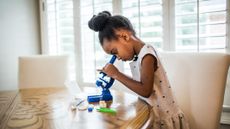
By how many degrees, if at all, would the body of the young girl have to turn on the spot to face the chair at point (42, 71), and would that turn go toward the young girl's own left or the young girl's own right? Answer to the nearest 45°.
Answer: approximately 45° to the young girl's own right

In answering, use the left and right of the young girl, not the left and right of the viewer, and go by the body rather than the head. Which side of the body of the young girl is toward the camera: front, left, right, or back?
left

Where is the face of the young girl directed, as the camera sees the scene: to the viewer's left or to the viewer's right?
to the viewer's left
